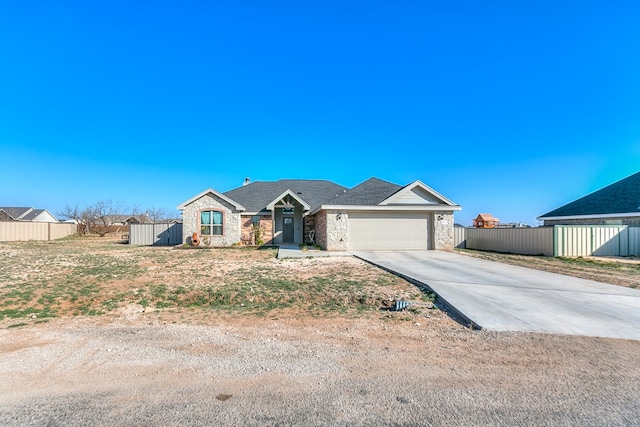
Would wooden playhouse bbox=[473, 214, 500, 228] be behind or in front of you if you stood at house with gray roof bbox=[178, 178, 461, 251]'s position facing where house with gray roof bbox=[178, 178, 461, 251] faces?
behind

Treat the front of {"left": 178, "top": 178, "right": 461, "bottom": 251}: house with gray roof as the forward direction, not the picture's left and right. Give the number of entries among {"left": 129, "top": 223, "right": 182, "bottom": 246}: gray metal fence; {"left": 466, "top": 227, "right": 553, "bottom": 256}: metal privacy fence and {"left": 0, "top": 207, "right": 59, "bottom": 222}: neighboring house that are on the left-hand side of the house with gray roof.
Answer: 1

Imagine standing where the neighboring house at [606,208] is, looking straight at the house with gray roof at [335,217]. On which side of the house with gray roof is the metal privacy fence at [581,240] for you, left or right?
left

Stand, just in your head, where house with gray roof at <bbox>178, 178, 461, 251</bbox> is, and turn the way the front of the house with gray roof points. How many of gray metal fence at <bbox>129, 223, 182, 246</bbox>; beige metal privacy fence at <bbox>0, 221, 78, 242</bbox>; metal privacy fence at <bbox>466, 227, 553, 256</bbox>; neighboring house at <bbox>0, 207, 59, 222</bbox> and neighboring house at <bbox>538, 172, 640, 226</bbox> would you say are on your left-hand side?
2

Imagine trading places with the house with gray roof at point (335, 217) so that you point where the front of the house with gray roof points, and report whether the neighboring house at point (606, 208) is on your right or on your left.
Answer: on your left

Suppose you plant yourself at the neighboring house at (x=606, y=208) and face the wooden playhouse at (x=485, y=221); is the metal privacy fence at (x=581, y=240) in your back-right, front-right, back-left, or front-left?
back-left

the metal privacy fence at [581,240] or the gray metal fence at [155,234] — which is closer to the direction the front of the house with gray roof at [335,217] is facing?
the metal privacy fence

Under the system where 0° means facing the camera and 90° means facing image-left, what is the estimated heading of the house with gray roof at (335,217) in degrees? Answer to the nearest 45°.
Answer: approximately 0°

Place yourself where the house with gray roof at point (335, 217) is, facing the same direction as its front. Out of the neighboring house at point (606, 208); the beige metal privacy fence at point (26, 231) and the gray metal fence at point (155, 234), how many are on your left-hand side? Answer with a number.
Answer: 1

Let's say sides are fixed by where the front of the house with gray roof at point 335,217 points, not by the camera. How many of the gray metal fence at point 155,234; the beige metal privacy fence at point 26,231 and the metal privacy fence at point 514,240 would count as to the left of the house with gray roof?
1

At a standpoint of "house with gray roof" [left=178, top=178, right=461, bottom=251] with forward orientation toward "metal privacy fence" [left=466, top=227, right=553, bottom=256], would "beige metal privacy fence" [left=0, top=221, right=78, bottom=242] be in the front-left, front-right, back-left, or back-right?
back-left

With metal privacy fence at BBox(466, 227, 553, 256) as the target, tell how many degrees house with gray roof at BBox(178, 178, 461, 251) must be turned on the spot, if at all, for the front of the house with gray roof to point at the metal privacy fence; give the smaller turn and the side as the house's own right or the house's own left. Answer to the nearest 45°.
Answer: approximately 90° to the house's own left

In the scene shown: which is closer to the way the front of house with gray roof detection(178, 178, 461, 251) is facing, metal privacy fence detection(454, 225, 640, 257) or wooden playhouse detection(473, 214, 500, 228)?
the metal privacy fence

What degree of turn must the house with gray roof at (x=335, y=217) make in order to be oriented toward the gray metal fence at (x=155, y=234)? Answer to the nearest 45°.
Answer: approximately 135° to its right

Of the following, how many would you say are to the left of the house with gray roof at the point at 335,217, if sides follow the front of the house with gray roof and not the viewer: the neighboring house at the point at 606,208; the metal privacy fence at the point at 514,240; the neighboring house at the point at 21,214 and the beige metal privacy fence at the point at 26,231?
2
